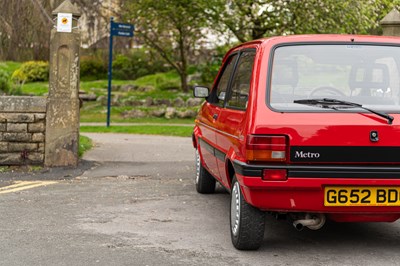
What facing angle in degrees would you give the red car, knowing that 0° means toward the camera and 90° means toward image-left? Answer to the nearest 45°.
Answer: approximately 135°

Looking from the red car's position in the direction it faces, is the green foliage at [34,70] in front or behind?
in front

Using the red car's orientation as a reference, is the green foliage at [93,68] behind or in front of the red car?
in front

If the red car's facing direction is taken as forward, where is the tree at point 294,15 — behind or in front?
in front

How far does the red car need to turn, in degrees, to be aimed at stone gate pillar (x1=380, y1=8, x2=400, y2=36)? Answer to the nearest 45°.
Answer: approximately 45° to its right

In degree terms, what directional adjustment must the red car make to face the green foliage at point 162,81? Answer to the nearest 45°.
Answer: approximately 45° to its right

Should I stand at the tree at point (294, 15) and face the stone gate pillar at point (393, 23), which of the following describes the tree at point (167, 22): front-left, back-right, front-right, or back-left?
back-right

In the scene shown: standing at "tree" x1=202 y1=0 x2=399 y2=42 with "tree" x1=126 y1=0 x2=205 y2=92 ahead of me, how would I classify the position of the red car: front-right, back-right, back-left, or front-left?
back-left
